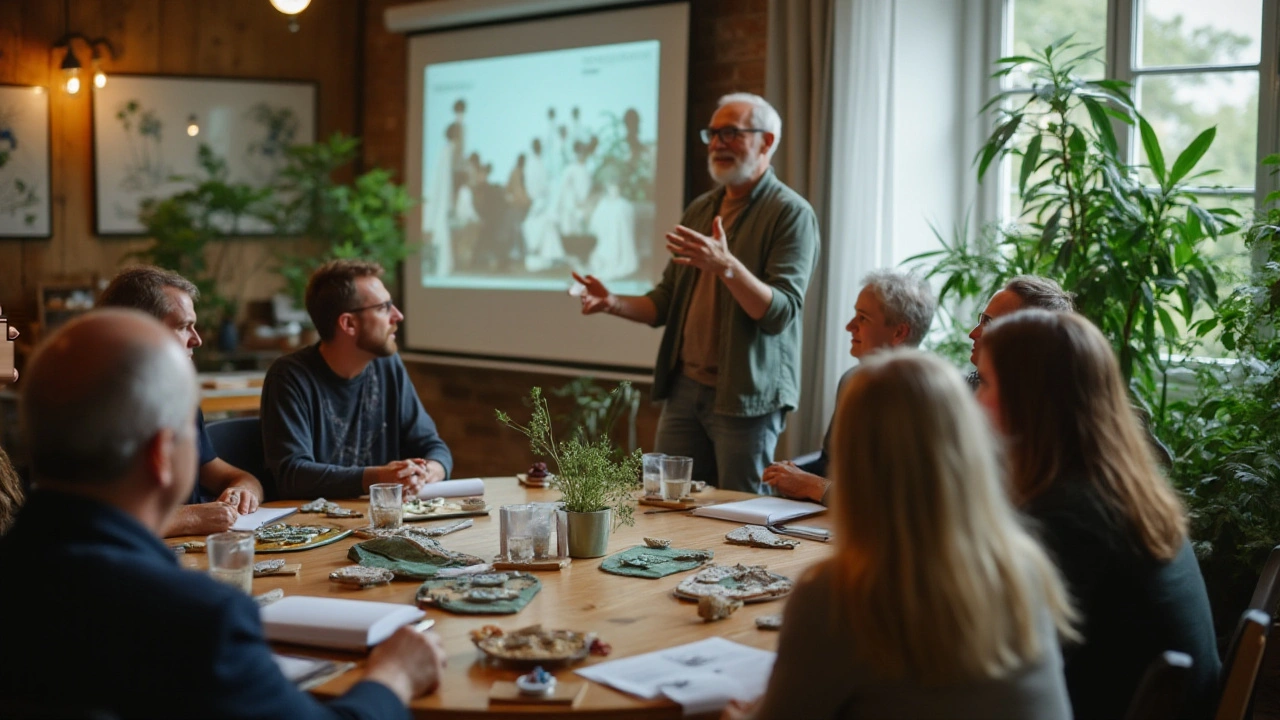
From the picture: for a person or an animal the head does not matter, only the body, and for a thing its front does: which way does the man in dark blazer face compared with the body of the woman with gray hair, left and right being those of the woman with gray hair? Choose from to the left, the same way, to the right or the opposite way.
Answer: to the right

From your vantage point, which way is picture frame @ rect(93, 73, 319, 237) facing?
toward the camera

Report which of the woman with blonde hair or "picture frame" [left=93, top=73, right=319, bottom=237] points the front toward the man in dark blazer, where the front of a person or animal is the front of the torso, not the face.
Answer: the picture frame

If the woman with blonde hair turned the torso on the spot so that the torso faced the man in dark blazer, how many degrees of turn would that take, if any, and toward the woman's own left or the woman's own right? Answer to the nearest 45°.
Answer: approximately 90° to the woman's own left

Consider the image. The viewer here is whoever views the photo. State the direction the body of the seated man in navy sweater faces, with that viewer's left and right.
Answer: facing the viewer and to the right of the viewer

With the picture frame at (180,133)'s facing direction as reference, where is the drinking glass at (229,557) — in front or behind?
in front

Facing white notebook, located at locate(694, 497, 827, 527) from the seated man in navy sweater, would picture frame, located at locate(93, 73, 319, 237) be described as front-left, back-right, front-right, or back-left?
back-left

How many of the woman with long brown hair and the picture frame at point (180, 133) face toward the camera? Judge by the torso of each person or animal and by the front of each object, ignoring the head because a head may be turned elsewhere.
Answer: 1

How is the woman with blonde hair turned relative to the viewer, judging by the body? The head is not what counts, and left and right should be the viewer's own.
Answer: facing away from the viewer

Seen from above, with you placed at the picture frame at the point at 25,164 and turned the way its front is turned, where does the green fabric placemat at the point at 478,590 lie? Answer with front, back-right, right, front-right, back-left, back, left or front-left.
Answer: front

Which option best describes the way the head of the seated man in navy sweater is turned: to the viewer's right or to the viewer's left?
to the viewer's right

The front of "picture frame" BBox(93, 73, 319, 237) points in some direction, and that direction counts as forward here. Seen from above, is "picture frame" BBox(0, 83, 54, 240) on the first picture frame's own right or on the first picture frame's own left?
on the first picture frame's own right

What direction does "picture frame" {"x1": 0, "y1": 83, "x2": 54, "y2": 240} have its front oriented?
toward the camera

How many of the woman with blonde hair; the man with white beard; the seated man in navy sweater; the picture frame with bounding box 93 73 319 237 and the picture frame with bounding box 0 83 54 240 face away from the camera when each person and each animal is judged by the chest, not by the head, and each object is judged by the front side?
1

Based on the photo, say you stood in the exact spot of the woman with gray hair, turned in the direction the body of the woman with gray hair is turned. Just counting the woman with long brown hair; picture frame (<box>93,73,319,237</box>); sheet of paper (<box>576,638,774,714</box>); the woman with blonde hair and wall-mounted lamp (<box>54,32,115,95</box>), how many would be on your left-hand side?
3

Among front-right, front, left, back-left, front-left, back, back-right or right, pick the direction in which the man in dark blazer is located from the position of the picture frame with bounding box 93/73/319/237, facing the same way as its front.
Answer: front

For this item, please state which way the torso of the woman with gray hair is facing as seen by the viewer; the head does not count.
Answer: to the viewer's left

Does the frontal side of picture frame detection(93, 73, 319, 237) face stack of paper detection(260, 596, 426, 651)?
yes
